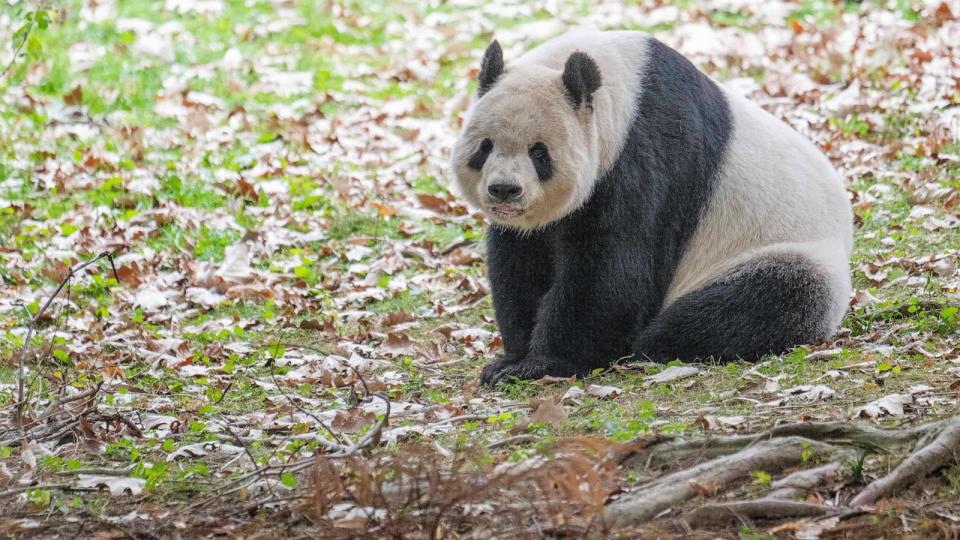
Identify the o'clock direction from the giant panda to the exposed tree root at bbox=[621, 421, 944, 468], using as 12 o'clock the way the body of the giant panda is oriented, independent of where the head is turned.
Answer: The exposed tree root is roughly at 10 o'clock from the giant panda.

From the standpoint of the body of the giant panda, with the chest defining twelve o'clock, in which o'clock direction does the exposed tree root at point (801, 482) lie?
The exposed tree root is roughly at 10 o'clock from the giant panda.

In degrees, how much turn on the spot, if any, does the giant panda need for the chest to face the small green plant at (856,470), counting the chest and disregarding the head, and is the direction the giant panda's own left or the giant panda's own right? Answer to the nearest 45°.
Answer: approximately 45° to the giant panda's own left

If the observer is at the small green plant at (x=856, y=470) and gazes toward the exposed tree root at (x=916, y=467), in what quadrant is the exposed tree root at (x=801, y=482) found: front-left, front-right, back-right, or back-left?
back-right

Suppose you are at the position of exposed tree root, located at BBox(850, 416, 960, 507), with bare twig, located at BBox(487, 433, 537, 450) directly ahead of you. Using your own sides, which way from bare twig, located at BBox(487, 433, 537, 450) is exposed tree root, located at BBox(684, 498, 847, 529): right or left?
left

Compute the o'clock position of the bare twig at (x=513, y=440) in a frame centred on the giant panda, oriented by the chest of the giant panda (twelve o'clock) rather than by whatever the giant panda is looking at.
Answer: The bare twig is roughly at 11 o'clock from the giant panda.

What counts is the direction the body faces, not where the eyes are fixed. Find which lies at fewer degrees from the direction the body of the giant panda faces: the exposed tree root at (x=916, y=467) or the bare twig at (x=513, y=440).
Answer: the bare twig

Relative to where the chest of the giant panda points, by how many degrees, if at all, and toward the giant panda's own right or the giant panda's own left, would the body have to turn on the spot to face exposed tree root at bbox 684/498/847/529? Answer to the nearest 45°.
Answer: approximately 45° to the giant panda's own left

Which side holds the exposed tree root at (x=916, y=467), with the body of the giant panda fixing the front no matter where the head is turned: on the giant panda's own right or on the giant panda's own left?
on the giant panda's own left

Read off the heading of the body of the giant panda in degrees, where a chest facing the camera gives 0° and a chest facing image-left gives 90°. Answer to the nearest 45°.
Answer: approximately 45°

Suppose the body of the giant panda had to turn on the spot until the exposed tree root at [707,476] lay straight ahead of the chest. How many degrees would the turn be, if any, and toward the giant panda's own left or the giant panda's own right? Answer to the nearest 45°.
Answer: approximately 45° to the giant panda's own left
